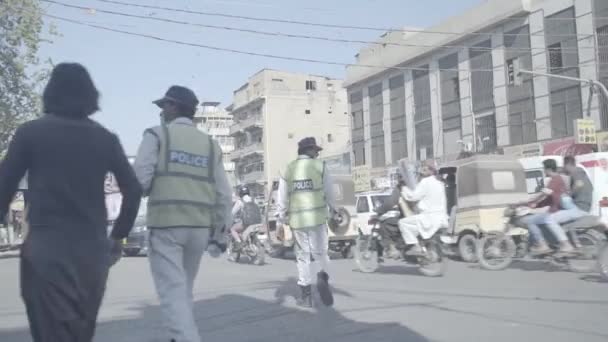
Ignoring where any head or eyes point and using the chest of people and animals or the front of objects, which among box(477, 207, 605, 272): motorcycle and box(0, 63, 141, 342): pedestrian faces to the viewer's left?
the motorcycle

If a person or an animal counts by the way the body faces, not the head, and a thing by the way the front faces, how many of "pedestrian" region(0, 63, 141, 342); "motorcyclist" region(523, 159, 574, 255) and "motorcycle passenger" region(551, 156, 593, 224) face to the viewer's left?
2

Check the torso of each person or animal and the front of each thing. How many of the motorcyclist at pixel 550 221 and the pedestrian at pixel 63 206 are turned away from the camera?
1

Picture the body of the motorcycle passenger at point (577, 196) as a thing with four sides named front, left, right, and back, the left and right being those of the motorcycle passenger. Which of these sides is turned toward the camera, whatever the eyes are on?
left

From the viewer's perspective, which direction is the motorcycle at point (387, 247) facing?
to the viewer's left

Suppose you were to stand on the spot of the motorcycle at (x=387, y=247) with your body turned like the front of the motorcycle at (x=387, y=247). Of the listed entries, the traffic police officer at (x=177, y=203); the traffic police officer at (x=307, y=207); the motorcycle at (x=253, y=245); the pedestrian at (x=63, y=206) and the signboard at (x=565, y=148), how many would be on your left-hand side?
3

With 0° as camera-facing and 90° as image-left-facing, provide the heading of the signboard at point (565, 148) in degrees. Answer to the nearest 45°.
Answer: approximately 45°

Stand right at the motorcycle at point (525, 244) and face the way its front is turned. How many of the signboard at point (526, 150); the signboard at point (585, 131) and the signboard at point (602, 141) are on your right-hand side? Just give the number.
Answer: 3

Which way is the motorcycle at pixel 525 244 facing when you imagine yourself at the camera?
facing to the left of the viewer

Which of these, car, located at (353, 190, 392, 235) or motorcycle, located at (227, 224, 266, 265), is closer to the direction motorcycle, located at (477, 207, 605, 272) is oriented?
the motorcycle

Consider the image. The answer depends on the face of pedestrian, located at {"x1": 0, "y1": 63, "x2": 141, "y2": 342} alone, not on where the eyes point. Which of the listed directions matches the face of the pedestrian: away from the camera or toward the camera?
away from the camera

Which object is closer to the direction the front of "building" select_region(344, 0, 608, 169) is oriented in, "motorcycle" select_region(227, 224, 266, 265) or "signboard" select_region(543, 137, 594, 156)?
the motorcycle
